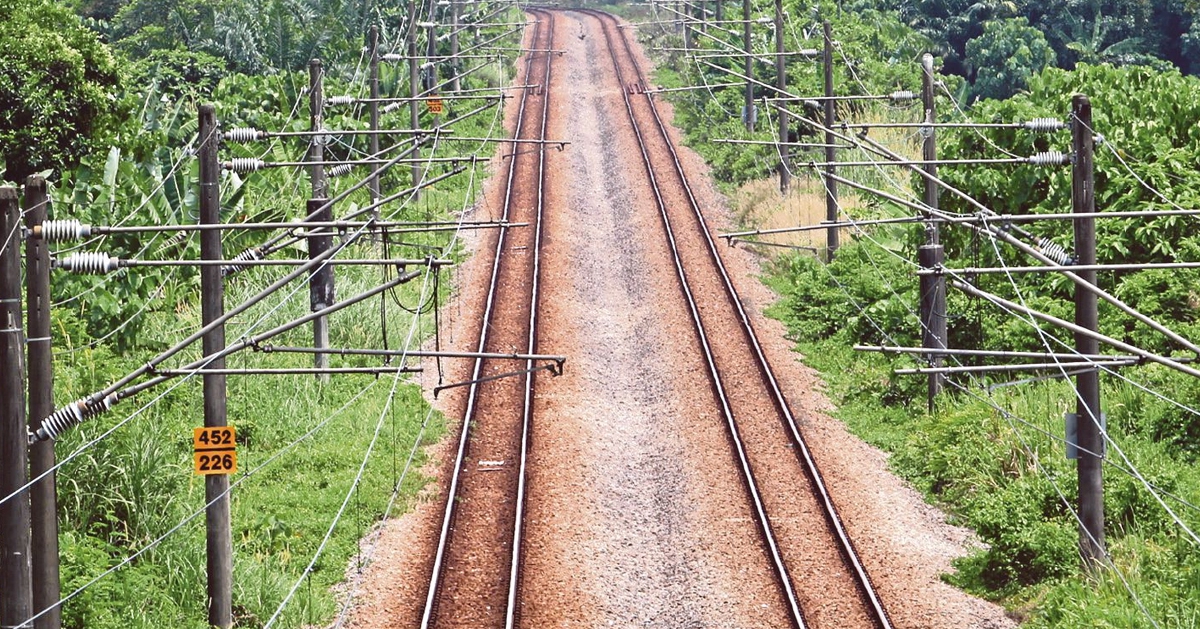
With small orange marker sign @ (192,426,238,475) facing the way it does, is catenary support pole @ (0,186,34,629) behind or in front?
in front

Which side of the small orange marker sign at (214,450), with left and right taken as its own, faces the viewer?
front

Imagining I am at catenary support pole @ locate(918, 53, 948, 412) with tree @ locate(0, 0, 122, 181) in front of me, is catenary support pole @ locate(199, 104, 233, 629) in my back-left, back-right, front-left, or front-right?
front-left

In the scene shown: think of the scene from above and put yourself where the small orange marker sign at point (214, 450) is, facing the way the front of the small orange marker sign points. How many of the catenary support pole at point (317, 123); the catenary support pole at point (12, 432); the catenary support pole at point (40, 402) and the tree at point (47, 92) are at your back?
2

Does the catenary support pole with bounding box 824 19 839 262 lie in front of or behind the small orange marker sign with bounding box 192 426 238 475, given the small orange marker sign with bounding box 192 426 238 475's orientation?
behind

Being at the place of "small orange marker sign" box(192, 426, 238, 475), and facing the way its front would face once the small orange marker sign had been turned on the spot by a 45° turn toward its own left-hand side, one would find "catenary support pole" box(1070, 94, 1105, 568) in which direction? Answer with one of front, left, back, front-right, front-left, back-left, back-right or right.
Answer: front-left

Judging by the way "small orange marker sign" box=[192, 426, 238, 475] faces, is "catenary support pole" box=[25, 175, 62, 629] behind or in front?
in front

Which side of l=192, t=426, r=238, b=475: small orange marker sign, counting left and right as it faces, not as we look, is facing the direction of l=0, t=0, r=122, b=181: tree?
back

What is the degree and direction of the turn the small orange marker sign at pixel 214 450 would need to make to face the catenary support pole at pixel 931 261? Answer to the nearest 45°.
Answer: approximately 135° to its left

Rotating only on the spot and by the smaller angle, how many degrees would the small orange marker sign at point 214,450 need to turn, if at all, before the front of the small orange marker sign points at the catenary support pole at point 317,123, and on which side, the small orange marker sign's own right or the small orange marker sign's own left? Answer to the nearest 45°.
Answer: approximately 180°

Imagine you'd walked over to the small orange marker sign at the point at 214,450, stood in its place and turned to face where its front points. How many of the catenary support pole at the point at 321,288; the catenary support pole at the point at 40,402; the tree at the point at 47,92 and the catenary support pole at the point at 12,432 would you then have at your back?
2

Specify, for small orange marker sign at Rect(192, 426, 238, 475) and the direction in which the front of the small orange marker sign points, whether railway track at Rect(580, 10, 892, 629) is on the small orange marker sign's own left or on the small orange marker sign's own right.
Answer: on the small orange marker sign's own left
